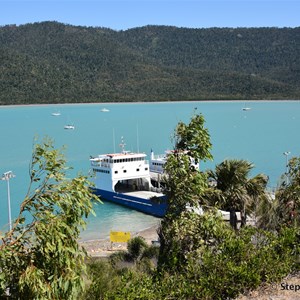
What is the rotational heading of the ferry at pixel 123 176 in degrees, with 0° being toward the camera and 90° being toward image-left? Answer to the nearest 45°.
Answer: approximately 315°

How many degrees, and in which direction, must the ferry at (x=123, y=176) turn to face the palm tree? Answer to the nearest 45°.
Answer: approximately 45° to its right

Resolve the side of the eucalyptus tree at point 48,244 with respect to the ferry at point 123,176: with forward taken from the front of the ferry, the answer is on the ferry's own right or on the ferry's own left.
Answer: on the ferry's own right

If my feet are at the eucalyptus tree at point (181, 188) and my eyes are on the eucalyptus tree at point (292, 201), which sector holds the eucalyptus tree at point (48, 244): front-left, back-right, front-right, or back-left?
back-right

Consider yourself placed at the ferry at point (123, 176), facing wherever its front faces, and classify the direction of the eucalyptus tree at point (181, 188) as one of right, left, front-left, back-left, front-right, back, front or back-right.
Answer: front-right

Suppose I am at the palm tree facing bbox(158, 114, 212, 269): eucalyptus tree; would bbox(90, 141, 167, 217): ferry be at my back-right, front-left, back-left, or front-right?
back-right
